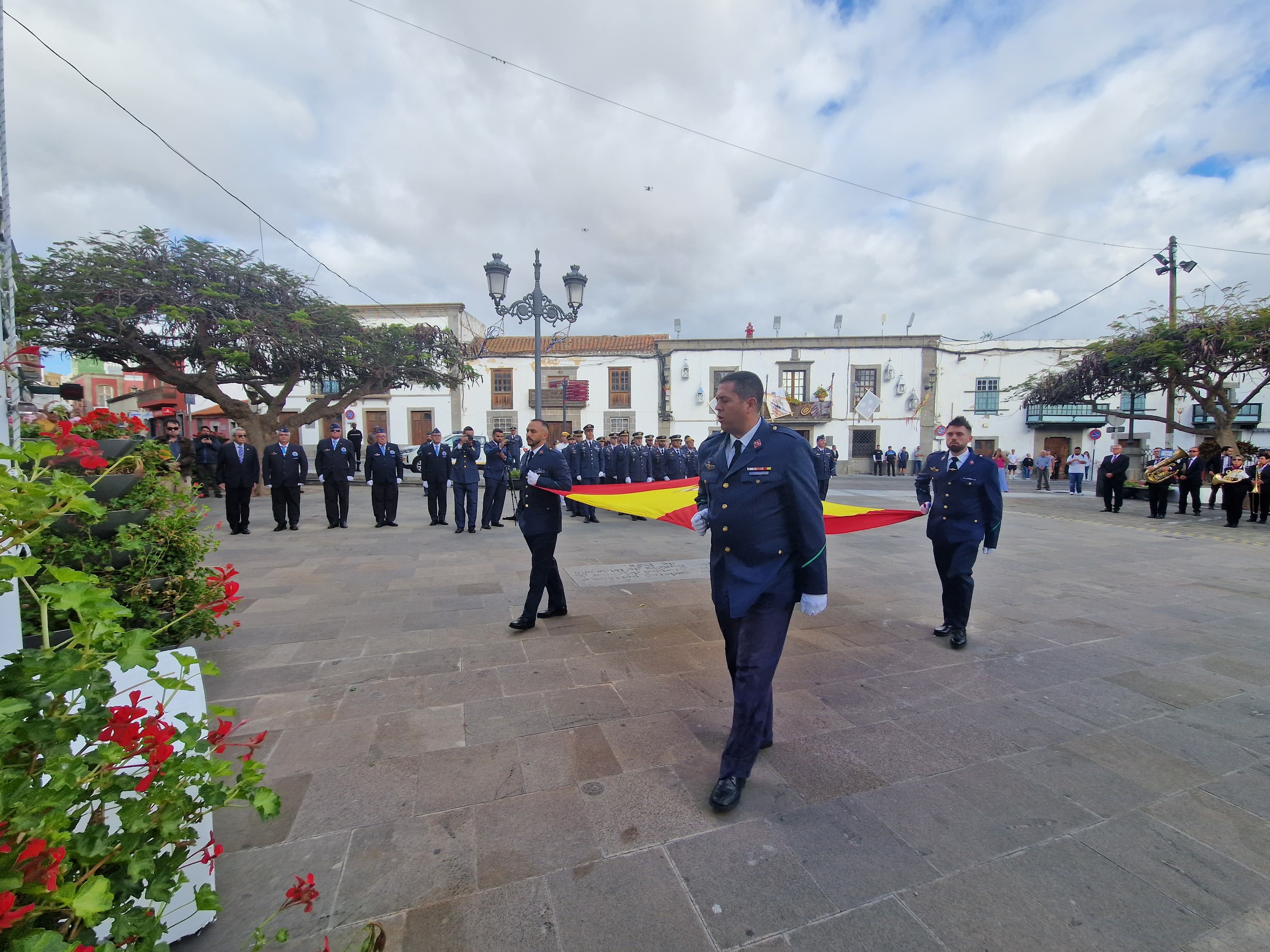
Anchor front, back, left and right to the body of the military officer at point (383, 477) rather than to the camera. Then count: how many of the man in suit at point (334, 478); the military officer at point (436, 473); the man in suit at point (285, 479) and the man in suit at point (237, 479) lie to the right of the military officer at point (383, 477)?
3

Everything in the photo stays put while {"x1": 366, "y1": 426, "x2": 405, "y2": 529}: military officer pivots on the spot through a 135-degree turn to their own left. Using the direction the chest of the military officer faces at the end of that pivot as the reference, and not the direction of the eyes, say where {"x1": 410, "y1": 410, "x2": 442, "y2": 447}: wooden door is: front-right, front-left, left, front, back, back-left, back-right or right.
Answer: front-left

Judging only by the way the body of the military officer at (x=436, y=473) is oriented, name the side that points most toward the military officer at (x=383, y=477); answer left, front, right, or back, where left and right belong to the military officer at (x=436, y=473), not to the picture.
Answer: right

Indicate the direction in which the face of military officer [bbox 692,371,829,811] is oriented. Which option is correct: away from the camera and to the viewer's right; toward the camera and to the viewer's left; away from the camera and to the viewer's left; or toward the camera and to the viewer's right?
toward the camera and to the viewer's left

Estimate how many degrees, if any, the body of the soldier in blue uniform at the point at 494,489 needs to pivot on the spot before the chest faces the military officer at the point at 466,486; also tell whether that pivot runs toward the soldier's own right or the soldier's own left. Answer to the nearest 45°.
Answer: approximately 90° to the soldier's own right

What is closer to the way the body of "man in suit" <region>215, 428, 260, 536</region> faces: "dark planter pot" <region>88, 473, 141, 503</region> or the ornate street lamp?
the dark planter pot
